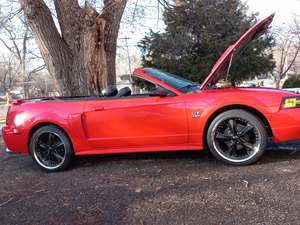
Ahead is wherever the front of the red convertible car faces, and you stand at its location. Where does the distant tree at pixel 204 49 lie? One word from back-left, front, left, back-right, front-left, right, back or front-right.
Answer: left

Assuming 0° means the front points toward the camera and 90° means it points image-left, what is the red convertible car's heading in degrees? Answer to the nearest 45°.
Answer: approximately 270°

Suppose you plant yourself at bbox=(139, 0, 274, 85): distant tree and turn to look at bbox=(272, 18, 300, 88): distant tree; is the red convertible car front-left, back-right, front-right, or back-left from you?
back-right

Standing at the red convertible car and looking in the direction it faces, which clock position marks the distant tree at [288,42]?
The distant tree is roughly at 10 o'clock from the red convertible car.
